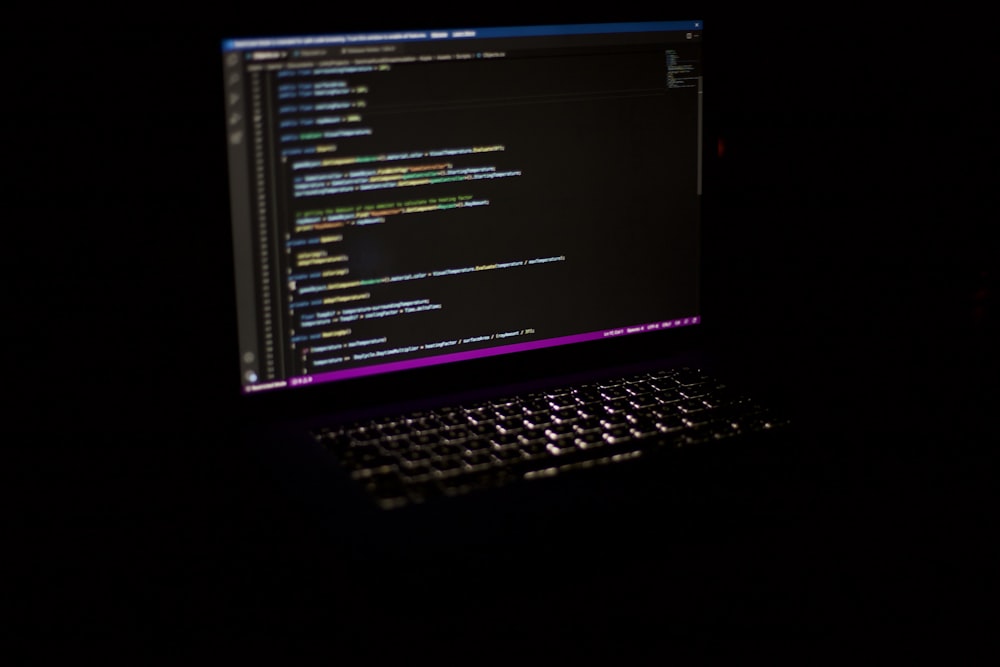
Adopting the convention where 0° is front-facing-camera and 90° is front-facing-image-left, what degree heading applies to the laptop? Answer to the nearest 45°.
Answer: approximately 315°
